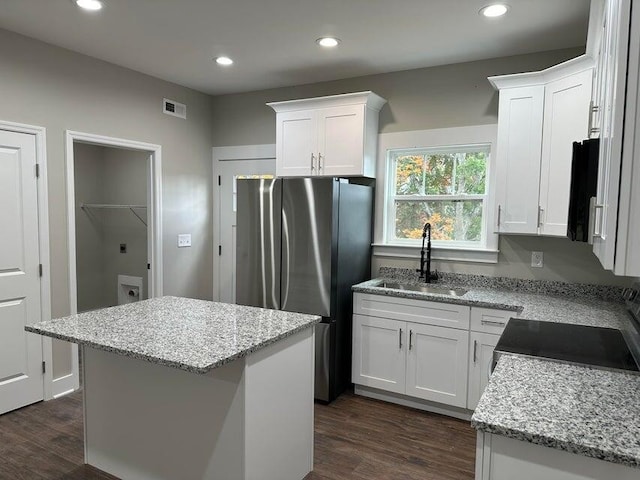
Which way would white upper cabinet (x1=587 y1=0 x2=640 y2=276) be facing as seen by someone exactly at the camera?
facing to the left of the viewer

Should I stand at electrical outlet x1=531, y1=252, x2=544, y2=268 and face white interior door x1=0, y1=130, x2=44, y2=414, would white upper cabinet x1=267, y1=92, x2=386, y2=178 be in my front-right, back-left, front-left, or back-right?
front-right

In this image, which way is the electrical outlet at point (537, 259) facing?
toward the camera

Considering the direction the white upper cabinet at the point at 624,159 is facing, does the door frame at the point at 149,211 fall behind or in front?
in front

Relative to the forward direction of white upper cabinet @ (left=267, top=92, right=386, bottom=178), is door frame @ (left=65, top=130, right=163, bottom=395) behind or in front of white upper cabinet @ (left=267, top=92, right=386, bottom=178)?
in front

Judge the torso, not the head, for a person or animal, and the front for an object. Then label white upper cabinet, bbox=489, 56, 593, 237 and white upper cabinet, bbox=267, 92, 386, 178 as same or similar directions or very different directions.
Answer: same or similar directions

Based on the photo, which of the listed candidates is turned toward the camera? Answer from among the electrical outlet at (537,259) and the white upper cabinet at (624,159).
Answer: the electrical outlet

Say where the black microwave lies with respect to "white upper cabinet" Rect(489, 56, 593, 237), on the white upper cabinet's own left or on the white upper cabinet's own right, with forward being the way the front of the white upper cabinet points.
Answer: on the white upper cabinet's own left

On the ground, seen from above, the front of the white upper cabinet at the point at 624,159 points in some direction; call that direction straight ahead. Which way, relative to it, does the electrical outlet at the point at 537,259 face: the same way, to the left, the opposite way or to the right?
to the left

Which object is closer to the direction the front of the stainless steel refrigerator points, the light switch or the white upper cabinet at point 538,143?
the light switch

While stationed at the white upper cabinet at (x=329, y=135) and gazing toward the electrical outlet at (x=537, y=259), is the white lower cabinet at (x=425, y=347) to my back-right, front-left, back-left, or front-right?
front-right

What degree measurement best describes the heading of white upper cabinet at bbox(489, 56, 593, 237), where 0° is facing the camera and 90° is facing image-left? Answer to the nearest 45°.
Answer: approximately 45°

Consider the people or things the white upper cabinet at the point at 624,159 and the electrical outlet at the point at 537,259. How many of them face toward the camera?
1

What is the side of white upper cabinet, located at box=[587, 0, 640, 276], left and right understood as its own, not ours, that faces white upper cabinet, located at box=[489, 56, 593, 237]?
right

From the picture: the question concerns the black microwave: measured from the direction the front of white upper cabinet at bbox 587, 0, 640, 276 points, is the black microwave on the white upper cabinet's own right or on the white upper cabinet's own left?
on the white upper cabinet's own right

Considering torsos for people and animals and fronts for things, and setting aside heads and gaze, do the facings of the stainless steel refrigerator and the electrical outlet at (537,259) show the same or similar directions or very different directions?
same or similar directions
